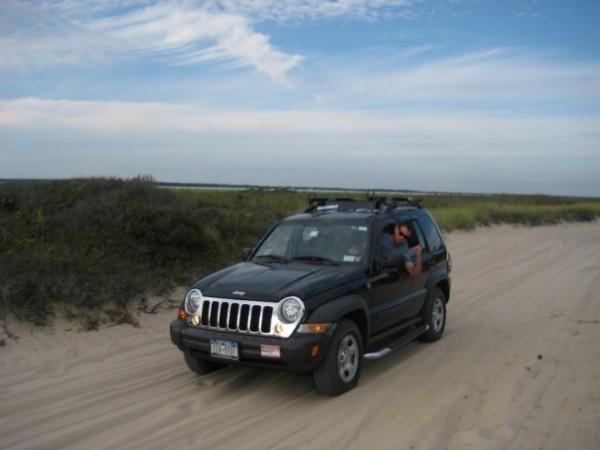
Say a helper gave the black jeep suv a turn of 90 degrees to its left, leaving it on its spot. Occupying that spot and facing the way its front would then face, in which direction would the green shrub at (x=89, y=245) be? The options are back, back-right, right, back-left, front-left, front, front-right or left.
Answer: back

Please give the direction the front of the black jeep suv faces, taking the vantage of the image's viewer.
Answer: facing the viewer and to the left of the viewer
